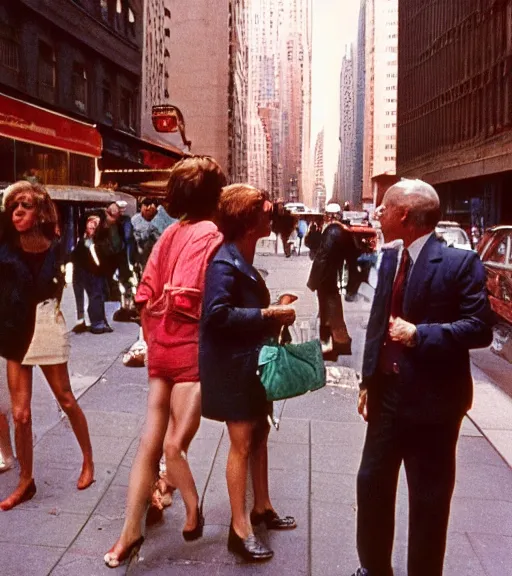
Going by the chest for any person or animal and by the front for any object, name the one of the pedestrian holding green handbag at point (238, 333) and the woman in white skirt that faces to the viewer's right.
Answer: the pedestrian holding green handbag

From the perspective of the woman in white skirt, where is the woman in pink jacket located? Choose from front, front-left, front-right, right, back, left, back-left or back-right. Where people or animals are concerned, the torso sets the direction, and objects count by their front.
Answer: left

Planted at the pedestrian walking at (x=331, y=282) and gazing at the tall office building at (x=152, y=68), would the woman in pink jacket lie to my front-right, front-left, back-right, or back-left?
back-left

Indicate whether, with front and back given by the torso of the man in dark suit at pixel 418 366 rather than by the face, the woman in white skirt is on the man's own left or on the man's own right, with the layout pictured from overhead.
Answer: on the man's own right

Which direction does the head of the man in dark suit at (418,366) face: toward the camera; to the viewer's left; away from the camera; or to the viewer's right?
to the viewer's left

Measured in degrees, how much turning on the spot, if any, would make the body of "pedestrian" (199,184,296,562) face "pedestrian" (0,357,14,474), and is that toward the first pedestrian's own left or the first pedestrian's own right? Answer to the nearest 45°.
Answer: approximately 135° to the first pedestrian's own left

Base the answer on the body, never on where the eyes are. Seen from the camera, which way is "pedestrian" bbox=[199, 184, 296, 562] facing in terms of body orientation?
to the viewer's right

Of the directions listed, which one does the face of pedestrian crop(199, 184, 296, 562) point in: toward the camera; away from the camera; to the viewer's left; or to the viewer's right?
to the viewer's right

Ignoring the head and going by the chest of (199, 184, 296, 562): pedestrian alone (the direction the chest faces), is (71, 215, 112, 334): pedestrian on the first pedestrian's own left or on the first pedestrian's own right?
on the first pedestrian's own left

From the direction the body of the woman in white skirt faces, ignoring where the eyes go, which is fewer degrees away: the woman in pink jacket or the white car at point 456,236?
the woman in pink jacket
